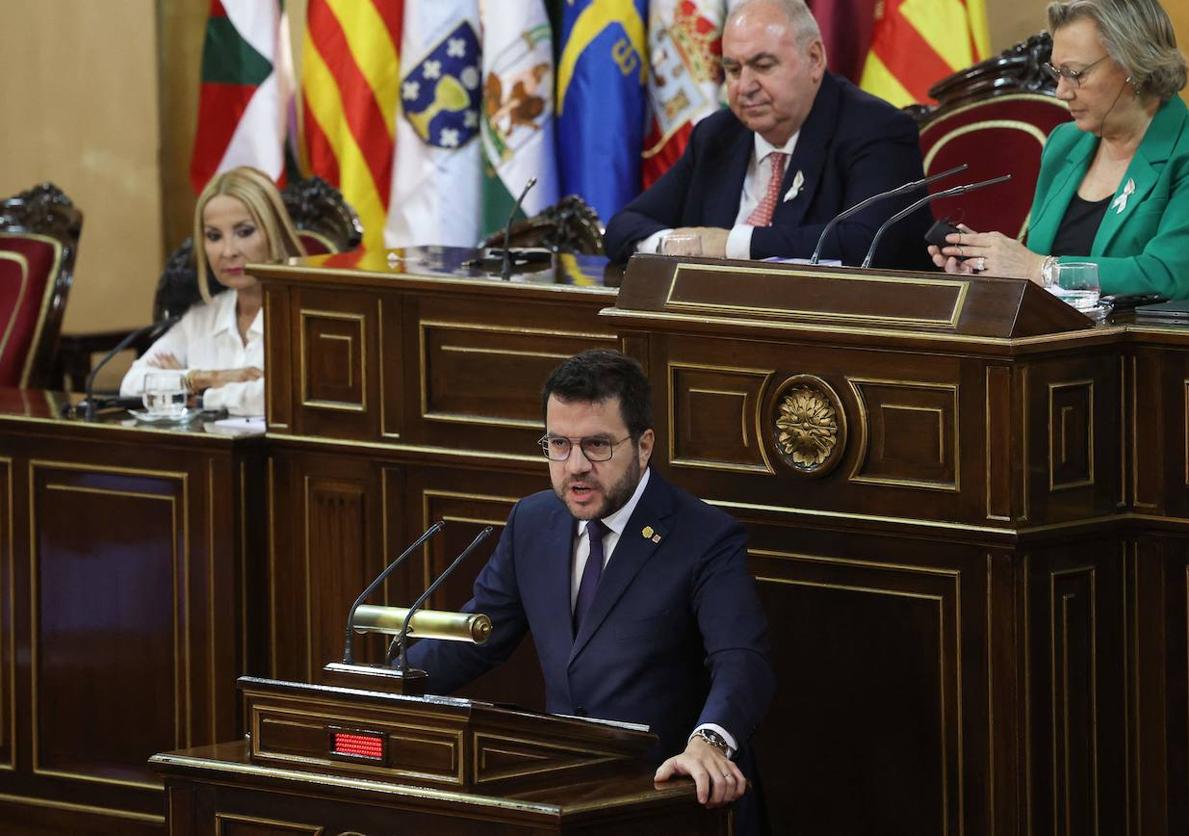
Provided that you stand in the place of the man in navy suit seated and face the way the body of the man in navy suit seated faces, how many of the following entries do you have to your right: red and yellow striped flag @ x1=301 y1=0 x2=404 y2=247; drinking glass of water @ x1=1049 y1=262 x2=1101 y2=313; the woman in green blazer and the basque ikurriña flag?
2

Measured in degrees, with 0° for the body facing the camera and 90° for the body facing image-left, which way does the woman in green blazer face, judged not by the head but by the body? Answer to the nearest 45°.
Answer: approximately 45°

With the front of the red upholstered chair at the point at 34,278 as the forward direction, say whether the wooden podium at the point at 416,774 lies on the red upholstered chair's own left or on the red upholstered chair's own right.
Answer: on the red upholstered chair's own left

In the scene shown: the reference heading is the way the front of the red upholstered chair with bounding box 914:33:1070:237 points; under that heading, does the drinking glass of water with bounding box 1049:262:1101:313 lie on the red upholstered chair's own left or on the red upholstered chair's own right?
on the red upholstered chair's own left

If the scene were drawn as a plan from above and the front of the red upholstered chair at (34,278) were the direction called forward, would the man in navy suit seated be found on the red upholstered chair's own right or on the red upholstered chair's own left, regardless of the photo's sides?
on the red upholstered chair's own left

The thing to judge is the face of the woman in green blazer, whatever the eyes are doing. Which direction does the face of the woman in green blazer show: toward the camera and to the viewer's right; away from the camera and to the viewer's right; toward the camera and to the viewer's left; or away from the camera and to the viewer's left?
toward the camera and to the viewer's left

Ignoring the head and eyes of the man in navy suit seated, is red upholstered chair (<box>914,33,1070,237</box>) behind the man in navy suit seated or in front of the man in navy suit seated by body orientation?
behind

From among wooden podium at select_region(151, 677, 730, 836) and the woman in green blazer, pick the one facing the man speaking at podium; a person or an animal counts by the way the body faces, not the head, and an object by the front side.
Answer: the woman in green blazer

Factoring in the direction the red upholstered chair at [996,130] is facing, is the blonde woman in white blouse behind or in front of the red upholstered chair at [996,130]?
in front

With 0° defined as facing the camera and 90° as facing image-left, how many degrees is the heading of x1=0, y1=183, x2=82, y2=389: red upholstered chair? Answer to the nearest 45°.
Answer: approximately 45°

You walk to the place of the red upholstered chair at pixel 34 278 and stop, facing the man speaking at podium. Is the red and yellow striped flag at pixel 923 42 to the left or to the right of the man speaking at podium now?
left
